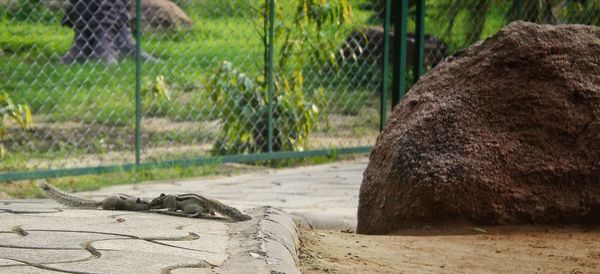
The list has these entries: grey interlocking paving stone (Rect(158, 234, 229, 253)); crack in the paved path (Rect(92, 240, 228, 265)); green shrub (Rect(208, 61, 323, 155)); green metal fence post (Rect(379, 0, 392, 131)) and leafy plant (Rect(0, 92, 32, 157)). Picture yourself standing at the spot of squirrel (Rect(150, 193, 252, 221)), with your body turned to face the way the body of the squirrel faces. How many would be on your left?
2

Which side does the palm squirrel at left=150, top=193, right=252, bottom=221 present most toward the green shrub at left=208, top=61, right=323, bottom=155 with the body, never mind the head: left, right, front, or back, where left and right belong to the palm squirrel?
right

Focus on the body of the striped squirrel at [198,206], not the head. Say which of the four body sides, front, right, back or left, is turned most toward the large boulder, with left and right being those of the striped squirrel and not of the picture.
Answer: back

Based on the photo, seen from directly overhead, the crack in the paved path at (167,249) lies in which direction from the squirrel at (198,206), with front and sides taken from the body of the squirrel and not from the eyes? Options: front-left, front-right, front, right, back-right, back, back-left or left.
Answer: left

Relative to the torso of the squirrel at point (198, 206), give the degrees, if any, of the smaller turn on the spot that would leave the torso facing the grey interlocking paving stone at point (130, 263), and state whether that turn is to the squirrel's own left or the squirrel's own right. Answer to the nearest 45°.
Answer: approximately 90° to the squirrel's own left

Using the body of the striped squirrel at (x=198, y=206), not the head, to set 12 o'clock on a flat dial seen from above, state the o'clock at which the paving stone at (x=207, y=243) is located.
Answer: The paving stone is roughly at 9 o'clock from the striped squirrel.

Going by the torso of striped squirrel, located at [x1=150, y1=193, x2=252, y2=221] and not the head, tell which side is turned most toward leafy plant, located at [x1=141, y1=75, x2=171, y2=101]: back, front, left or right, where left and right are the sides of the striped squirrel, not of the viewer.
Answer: right

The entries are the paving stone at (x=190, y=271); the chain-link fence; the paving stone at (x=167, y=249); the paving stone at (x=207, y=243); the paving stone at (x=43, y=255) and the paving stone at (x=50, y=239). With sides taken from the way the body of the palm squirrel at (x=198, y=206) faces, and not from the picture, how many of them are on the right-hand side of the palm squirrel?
1

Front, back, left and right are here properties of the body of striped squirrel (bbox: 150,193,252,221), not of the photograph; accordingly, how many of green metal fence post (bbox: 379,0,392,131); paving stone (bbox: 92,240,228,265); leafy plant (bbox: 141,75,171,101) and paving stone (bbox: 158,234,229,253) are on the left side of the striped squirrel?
2

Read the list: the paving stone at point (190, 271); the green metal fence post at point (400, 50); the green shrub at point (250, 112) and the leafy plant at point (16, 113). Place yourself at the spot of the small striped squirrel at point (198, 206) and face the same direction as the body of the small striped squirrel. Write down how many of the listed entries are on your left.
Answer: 1

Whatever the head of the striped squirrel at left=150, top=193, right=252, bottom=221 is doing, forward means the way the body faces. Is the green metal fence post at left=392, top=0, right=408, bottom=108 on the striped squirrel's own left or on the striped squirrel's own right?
on the striped squirrel's own right

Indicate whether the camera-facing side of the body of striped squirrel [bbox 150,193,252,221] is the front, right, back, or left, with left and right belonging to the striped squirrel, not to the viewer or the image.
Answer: left

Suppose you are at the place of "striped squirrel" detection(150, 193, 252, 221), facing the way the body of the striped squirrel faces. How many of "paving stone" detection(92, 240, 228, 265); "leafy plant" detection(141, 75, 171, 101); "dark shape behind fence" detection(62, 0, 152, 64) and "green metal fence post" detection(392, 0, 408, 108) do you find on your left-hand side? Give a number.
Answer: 1
